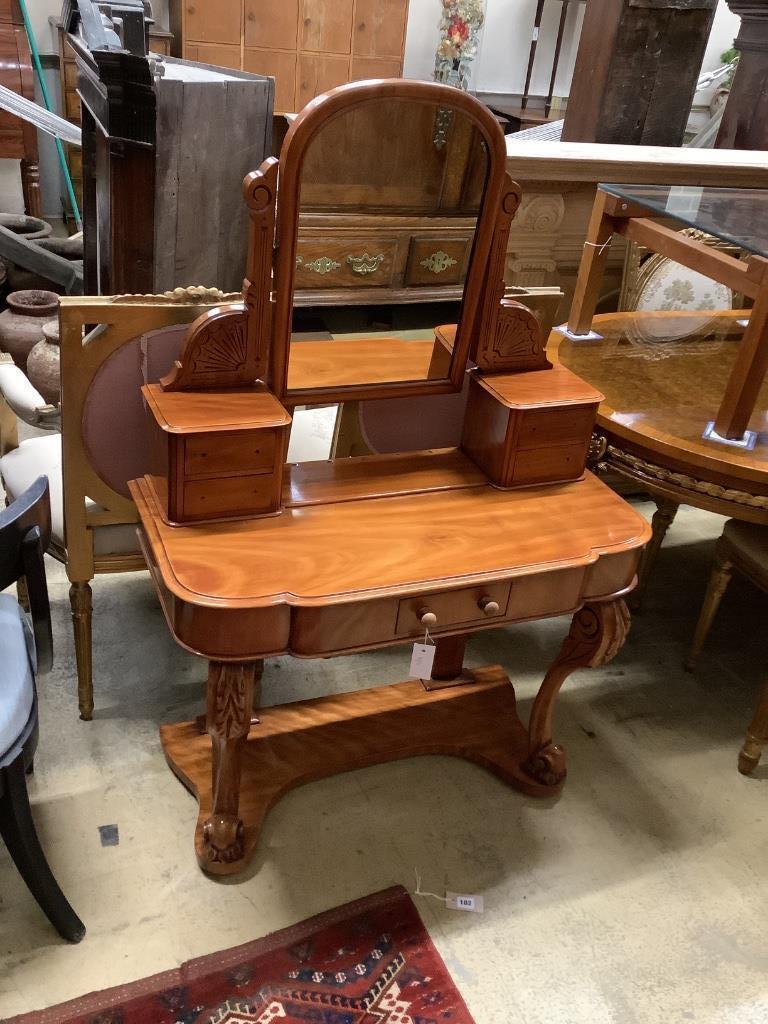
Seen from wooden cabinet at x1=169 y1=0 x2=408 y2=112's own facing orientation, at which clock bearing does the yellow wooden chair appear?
The yellow wooden chair is roughly at 12 o'clock from the wooden cabinet.

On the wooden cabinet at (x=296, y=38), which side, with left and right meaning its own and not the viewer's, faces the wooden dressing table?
front

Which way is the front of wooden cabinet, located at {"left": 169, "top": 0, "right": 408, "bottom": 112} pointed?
toward the camera

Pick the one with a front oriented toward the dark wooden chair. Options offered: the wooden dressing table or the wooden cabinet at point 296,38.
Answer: the wooden cabinet

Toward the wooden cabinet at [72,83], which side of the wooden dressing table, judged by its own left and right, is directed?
back

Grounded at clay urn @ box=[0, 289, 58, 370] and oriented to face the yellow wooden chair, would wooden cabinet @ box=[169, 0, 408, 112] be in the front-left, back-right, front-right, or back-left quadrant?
back-left

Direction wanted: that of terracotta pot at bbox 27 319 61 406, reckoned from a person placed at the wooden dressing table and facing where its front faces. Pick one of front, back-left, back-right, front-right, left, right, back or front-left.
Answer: back

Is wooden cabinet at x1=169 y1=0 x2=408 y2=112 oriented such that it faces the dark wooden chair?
yes

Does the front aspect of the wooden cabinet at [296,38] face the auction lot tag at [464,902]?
yes

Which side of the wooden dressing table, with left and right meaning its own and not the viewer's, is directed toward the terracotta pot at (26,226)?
back

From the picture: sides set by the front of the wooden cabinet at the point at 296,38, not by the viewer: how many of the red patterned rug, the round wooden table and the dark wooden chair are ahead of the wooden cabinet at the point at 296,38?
3

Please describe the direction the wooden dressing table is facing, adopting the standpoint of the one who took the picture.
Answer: facing the viewer and to the right of the viewer

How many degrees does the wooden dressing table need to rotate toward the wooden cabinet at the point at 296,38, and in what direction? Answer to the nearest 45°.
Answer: approximately 135° to its left

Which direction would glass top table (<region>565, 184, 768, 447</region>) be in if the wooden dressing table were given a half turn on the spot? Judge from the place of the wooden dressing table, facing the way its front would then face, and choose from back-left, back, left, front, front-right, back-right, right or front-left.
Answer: right

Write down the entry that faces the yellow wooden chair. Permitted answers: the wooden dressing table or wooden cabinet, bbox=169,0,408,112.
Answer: the wooden cabinet

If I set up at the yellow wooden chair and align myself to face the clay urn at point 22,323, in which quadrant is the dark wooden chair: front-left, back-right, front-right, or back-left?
back-left

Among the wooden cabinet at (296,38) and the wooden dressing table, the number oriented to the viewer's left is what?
0
